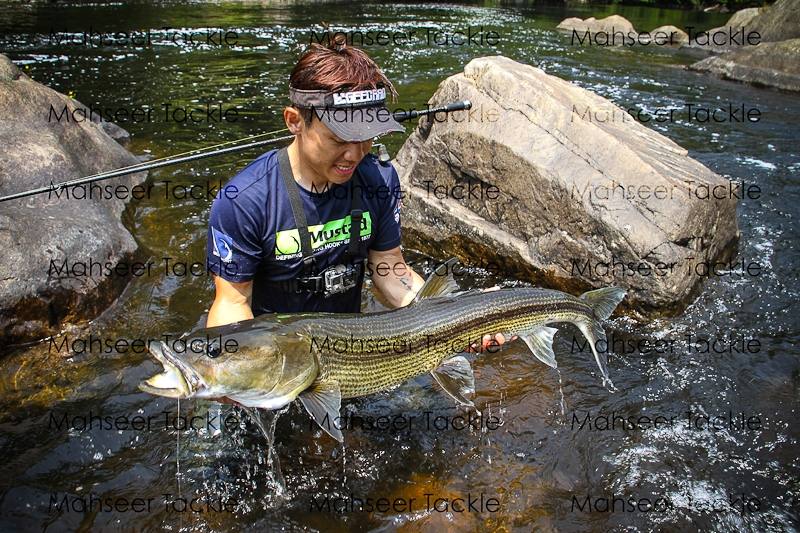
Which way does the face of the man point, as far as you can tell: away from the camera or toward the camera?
toward the camera

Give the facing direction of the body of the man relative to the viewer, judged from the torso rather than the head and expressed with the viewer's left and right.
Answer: facing the viewer and to the right of the viewer

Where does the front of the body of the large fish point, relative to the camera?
to the viewer's left

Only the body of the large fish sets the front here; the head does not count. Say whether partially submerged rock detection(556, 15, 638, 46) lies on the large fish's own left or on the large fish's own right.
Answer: on the large fish's own right

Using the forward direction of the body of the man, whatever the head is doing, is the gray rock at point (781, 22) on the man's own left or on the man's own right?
on the man's own left
